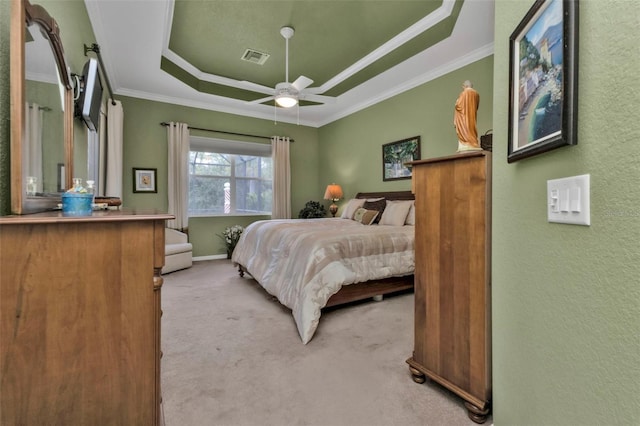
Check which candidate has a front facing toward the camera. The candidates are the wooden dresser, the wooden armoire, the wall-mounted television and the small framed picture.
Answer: the small framed picture

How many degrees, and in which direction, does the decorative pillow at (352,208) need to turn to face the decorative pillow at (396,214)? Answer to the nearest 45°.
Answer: approximately 90° to its left

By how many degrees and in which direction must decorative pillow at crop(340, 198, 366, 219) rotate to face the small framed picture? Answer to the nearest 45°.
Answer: approximately 45° to its right

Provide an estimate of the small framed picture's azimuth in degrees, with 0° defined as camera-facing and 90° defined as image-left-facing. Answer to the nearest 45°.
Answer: approximately 0°

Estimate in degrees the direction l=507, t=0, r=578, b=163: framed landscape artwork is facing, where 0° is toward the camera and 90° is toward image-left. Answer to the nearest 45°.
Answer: approximately 45°

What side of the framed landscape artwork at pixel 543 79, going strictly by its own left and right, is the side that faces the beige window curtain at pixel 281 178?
right

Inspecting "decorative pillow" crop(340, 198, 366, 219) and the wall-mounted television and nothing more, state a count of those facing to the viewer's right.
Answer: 1

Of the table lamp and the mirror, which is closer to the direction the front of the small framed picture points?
the mirror

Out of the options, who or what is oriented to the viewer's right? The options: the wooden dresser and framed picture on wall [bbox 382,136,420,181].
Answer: the wooden dresser

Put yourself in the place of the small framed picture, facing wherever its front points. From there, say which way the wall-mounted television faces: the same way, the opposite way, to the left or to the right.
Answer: to the left

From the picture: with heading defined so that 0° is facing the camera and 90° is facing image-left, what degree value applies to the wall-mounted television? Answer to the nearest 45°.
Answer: approximately 270°

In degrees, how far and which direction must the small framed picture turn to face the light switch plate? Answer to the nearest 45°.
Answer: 0° — it already faces it

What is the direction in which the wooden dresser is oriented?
to the viewer's right
